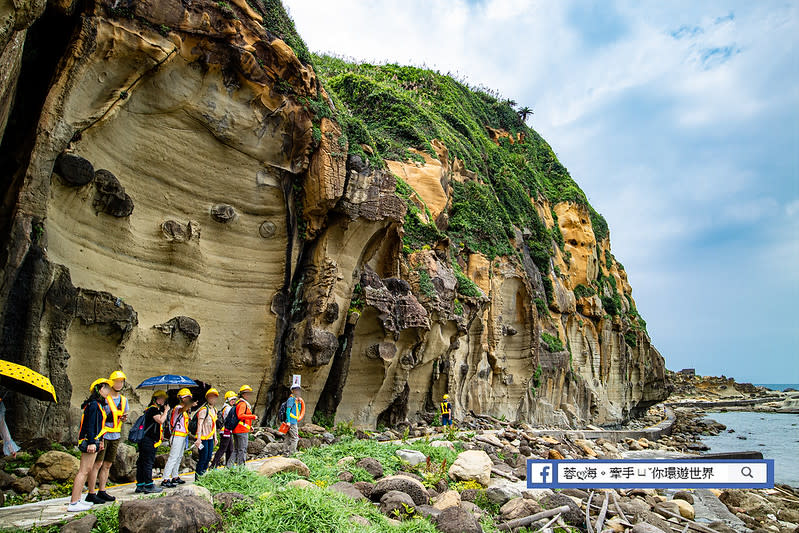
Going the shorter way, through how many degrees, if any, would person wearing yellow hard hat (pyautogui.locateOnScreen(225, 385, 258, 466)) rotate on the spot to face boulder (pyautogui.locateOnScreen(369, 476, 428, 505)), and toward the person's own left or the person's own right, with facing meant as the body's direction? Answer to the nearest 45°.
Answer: approximately 45° to the person's own right

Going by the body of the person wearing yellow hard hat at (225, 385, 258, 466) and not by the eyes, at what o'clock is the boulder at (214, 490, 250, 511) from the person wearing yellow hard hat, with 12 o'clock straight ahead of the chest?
The boulder is roughly at 3 o'clock from the person wearing yellow hard hat.

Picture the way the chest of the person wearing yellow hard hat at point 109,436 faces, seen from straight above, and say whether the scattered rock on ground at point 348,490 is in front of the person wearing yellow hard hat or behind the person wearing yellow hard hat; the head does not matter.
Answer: in front

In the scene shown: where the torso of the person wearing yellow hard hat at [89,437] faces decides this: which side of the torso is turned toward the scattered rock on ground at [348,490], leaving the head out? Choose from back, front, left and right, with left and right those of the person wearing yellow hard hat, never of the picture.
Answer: front

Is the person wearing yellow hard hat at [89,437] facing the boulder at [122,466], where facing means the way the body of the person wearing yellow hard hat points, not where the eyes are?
no

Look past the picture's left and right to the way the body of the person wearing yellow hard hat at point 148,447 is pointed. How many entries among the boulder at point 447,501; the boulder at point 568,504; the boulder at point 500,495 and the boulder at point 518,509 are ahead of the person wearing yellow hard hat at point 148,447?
4

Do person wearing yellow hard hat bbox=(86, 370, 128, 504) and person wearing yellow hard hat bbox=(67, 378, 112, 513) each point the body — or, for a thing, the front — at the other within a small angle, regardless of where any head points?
no

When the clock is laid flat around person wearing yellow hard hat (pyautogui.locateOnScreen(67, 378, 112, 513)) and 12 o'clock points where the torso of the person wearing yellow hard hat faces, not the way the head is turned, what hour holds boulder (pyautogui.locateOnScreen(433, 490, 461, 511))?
The boulder is roughly at 12 o'clock from the person wearing yellow hard hat.

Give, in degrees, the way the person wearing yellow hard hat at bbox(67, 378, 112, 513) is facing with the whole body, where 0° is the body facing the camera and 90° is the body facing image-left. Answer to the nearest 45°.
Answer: approximately 270°

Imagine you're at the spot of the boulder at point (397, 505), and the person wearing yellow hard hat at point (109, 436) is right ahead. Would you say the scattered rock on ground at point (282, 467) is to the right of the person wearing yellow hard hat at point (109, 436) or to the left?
right

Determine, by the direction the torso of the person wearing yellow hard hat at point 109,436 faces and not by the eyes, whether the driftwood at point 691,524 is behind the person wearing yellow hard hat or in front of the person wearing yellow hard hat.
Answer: in front

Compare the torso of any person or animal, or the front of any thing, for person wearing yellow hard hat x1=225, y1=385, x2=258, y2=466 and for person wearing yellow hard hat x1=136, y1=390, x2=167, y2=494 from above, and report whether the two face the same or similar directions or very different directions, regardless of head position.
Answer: same or similar directions

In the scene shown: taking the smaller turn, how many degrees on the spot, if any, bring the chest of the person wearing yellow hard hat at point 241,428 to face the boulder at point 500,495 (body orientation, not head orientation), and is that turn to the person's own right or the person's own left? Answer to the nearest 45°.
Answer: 0° — they already face it

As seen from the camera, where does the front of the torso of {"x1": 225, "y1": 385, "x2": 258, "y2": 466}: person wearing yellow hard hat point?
to the viewer's right

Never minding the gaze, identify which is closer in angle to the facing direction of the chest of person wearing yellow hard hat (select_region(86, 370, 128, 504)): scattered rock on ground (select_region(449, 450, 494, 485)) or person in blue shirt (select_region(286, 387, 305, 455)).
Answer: the scattered rock on ground

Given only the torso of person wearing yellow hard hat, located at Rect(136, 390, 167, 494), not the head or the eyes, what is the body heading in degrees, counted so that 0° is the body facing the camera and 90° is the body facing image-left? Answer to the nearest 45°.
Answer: approximately 270°

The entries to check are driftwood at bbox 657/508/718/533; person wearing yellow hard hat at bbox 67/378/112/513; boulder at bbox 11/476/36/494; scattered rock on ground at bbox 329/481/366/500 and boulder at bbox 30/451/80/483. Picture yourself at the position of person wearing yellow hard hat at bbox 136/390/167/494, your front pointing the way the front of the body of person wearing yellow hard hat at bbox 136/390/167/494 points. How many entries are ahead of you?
2
